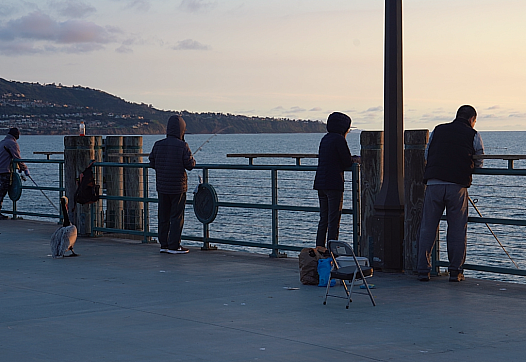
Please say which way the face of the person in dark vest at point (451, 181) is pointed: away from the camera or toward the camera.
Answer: away from the camera

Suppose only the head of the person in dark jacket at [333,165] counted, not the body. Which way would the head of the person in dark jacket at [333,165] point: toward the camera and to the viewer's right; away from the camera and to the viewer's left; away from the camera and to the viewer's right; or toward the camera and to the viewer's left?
away from the camera and to the viewer's right

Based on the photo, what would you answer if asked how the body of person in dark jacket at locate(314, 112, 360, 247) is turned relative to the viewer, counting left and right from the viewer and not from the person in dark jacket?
facing away from the viewer and to the right of the viewer

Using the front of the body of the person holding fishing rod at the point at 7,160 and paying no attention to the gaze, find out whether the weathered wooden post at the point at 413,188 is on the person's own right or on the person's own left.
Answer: on the person's own right

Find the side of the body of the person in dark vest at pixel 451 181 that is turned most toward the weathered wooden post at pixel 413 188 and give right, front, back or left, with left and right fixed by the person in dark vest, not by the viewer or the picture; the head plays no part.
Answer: left

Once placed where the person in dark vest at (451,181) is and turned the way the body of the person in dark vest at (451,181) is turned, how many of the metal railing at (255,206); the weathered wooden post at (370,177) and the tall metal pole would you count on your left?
3

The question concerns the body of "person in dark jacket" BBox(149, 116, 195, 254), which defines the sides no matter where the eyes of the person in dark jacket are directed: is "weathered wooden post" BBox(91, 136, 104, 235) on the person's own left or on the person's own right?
on the person's own left

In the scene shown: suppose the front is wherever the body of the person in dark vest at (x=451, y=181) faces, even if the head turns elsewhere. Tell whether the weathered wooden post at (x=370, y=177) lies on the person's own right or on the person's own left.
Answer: on the person's own left

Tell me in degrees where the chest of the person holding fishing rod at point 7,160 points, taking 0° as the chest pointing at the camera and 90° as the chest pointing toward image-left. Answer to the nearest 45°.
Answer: approximately 225°

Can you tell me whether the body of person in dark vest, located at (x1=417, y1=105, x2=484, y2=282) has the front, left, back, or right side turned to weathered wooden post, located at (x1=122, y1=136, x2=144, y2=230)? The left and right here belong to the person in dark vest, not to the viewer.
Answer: left

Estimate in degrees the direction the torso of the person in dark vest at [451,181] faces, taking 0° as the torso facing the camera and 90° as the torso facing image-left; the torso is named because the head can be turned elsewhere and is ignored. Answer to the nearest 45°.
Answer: approximately 225°

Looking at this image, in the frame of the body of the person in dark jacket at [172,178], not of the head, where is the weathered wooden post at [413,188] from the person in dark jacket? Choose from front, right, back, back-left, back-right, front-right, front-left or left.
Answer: right

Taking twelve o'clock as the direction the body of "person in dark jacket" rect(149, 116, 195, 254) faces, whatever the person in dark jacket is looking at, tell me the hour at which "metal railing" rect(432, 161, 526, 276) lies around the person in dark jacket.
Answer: The metal railing is roughly at 3 o'clock from the person in dark jacket.

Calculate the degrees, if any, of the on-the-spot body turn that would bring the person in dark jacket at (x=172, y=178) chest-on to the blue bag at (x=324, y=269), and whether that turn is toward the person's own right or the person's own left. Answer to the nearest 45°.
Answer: approximately 90° to the person's own right
